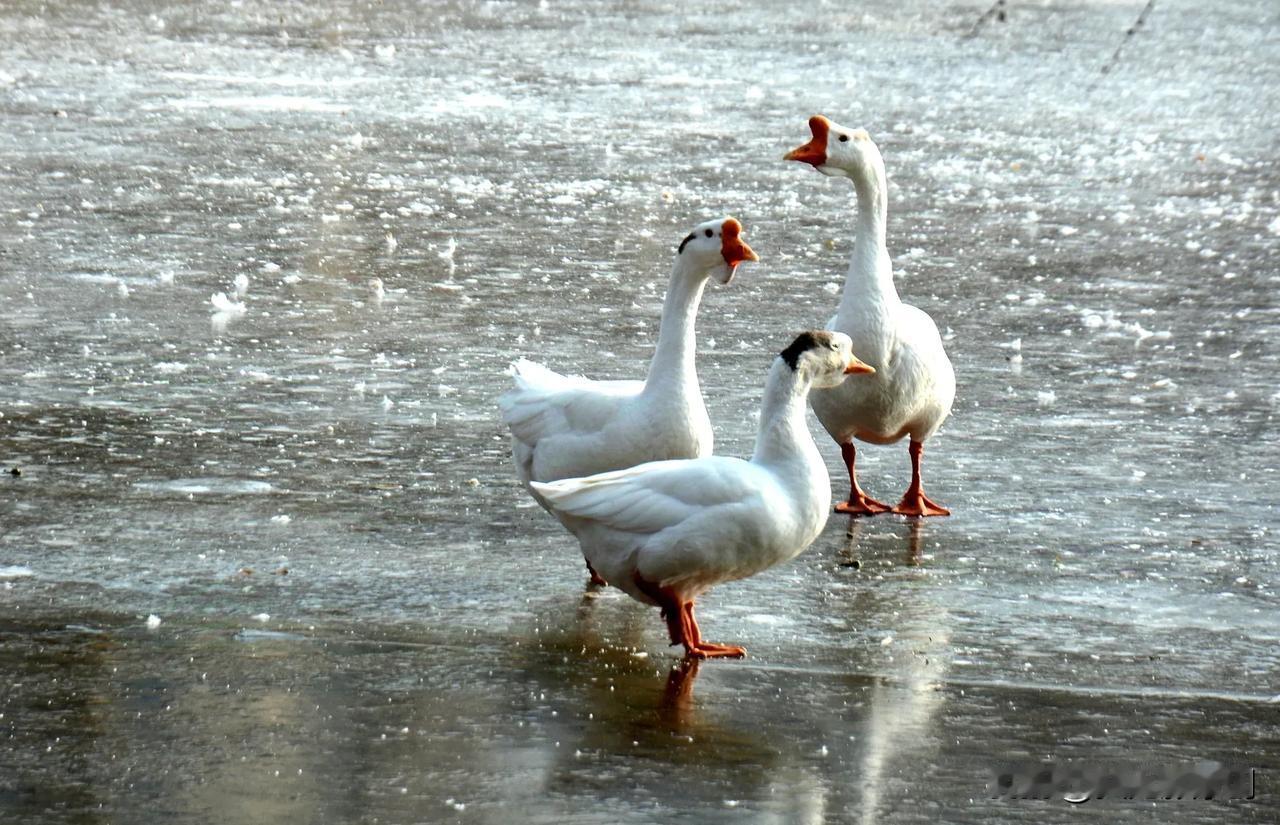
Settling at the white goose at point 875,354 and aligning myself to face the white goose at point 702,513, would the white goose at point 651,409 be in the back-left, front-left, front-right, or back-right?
front-right

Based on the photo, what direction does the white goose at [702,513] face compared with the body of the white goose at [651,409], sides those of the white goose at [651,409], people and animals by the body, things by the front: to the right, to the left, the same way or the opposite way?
the same way

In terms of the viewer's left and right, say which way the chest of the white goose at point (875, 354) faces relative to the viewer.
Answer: facing the viewer

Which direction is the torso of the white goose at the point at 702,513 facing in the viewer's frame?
to the viewer's right

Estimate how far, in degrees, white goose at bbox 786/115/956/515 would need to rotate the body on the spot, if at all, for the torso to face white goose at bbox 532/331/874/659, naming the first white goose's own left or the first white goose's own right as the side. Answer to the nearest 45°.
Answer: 0° — it already faces it

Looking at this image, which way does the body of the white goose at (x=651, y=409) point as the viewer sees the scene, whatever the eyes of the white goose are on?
to the viewer's right

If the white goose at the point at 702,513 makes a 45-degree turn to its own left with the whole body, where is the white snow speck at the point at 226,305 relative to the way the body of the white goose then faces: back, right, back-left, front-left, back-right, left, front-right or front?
left

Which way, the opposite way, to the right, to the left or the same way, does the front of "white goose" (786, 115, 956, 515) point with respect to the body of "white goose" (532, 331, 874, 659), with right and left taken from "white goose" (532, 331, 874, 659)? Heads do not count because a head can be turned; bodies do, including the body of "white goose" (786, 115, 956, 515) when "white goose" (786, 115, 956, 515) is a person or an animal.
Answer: to the right

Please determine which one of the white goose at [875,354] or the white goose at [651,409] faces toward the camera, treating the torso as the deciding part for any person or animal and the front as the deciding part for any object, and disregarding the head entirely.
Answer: the white goose at [875,354]

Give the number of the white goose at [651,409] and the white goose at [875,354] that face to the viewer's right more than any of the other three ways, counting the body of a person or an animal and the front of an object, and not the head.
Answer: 1

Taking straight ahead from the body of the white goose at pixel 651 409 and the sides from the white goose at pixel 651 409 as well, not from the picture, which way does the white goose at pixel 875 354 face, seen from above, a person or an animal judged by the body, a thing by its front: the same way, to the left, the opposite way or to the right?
to the right

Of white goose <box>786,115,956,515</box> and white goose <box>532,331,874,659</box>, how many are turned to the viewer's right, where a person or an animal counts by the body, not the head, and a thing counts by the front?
1
